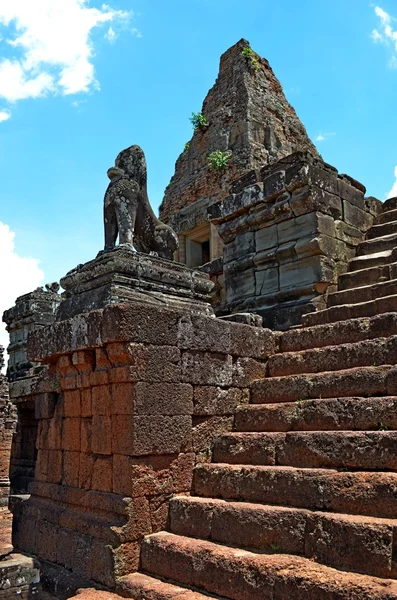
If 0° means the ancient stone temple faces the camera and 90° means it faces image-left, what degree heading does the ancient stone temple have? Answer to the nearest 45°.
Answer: approximately 45°
